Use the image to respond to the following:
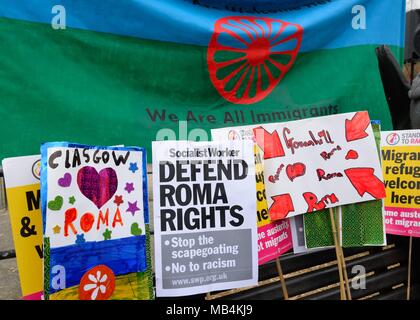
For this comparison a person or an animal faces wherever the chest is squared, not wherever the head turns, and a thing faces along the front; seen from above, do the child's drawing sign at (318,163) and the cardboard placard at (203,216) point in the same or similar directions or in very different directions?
same or similar directions

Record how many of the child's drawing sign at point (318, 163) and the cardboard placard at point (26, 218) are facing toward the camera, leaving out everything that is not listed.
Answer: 2

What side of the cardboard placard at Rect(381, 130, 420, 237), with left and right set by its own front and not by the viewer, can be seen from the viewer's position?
front

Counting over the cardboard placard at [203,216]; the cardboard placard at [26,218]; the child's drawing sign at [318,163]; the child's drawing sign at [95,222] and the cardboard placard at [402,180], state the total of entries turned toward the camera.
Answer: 5

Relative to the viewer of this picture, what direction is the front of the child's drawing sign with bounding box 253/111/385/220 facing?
facing the viewer

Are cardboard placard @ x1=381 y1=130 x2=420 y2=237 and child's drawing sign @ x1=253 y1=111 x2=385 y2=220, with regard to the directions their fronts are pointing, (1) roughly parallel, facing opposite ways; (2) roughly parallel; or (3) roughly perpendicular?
roughly parallel

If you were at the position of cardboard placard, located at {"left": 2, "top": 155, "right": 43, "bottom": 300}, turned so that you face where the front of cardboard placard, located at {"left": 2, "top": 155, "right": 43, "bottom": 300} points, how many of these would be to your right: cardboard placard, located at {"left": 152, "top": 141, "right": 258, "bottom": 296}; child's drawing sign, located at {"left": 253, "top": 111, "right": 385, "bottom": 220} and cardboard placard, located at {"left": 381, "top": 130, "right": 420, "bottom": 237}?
0
